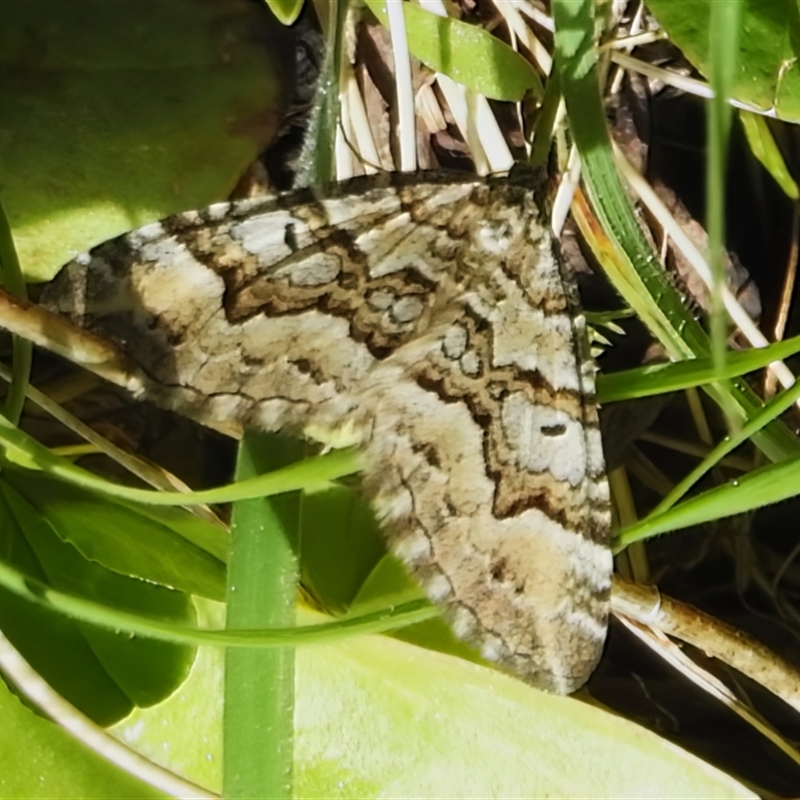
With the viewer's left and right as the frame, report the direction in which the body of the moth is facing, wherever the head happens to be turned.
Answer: facing away from the viewer and to the right of the viewer
